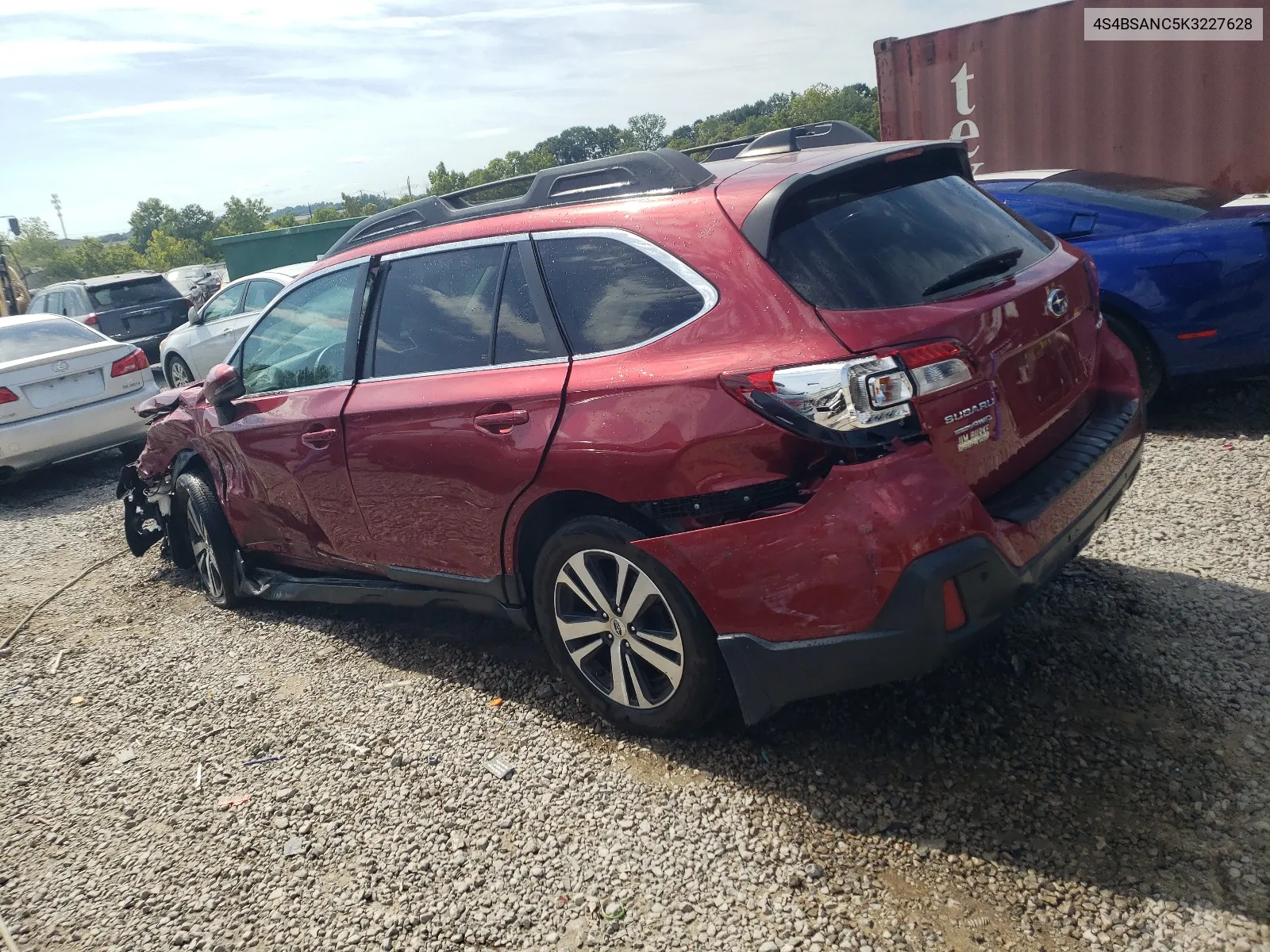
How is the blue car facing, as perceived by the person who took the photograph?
facing away from the viewer and to the left of the viewer

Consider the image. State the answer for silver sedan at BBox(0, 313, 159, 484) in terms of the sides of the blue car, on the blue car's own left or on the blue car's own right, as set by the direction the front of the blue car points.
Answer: on the blue car's own left

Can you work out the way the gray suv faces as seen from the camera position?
facing away from the viewer and to the left of the viewer

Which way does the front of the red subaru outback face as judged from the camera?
facing away from the viewer and to the left of the viewer

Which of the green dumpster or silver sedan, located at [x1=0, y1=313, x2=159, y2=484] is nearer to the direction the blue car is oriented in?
the green dumpster

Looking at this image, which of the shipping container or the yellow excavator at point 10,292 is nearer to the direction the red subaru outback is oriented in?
the yellow excavator

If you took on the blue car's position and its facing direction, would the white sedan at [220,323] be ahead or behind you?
ahead

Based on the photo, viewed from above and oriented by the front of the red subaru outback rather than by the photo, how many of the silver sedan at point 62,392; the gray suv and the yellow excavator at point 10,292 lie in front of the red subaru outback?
3

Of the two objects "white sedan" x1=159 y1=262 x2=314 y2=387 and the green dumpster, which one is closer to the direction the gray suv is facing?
the green dumpster

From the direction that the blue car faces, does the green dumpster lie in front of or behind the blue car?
in front

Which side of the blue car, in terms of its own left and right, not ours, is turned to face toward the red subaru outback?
left

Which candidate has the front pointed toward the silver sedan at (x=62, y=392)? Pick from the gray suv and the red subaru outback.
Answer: the red subaru outback
